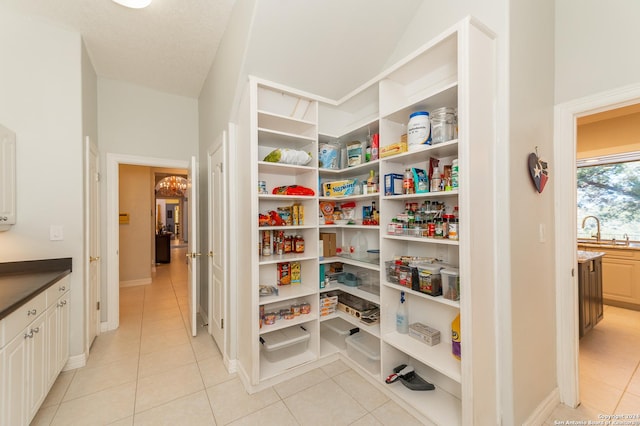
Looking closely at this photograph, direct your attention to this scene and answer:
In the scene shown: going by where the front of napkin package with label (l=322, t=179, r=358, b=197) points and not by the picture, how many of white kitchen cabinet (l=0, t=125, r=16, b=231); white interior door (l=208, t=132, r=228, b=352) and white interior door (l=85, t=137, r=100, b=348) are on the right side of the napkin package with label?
3

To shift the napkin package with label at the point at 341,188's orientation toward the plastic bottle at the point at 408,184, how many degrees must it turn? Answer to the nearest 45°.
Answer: approximately 45° to its left

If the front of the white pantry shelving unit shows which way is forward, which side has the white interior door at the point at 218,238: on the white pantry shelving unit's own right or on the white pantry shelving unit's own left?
on the white pantry shelving unit's own right

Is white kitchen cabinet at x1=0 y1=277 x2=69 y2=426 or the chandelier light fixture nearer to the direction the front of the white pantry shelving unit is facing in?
the white kitchen cabinet

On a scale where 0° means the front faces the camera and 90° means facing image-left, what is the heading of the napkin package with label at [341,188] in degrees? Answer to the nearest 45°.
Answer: approximately 0°

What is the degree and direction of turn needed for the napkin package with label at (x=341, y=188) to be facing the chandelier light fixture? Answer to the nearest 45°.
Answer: approximately 135° to its right

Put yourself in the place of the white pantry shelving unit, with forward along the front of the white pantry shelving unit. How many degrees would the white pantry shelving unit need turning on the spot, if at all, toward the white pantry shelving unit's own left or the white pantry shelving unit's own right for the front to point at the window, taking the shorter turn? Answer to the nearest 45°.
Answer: approximately 135° to the white pantry shelving unit's own left

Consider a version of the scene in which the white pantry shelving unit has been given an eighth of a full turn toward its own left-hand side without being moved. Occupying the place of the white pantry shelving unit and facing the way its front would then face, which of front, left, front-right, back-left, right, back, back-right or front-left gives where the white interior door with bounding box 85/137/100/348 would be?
back-right

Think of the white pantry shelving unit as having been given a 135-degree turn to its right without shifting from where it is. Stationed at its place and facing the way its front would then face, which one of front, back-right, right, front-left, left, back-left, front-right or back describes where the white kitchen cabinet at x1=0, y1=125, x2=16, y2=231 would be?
front-left
